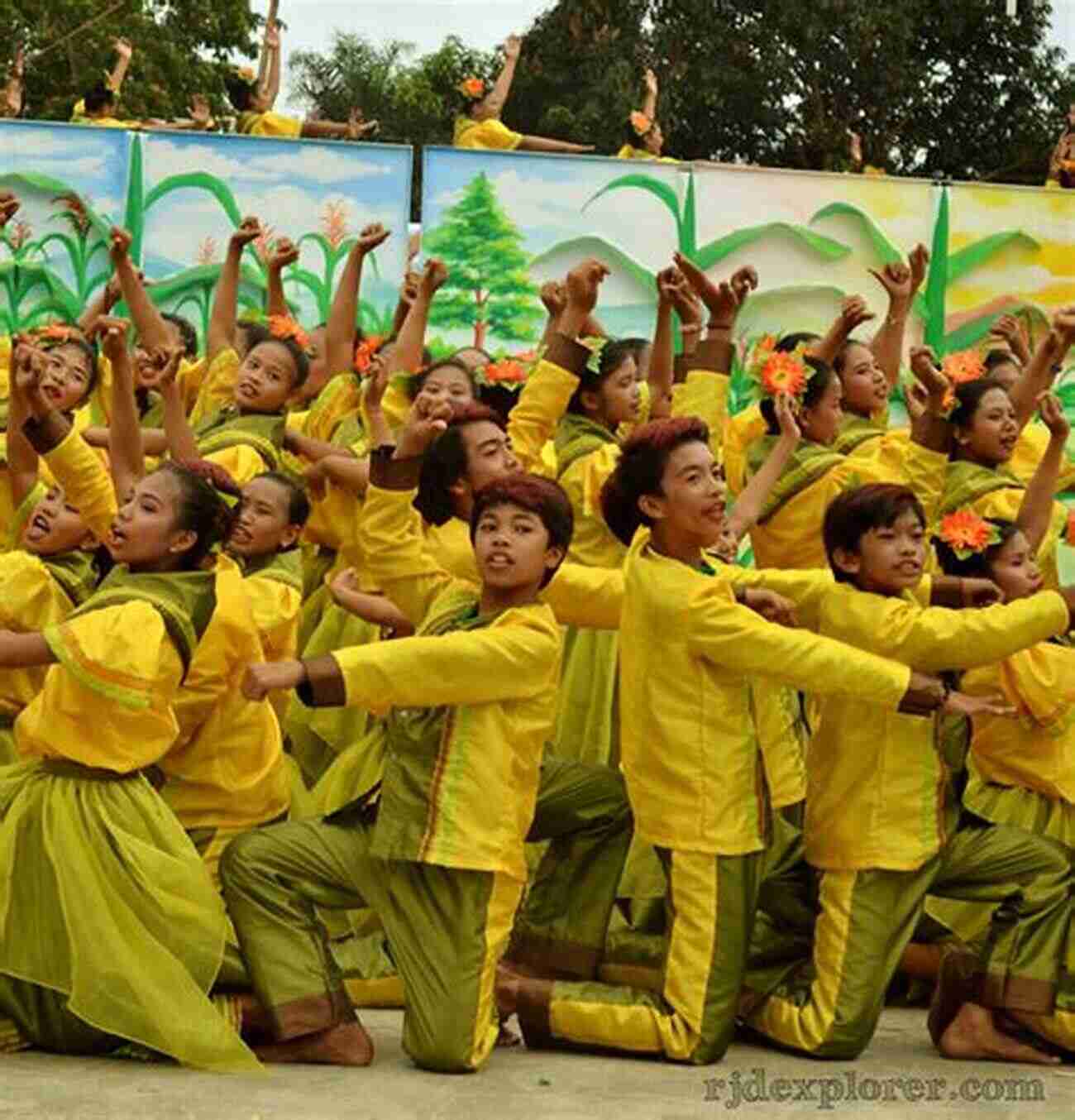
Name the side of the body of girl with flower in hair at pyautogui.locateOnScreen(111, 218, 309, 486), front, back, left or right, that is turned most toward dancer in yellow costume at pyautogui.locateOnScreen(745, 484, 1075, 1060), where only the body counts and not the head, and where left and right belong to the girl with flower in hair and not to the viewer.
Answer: left

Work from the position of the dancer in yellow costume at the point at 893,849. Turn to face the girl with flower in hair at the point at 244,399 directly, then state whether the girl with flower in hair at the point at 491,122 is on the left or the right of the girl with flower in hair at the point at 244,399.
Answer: right

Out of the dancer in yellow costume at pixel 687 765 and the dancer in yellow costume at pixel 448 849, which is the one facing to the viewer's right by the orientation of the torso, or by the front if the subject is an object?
the dancer in yellow costume at pixel 687 765

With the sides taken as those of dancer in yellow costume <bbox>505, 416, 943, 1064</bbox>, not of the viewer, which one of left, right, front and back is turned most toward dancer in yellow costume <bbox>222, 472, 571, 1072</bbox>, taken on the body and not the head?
back

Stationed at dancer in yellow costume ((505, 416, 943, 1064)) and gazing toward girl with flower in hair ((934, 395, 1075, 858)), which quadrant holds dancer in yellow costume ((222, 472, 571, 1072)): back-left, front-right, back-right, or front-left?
back-left

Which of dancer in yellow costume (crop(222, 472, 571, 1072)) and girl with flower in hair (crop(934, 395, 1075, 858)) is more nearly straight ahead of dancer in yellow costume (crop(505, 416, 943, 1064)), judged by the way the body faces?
the girl with flower in hair

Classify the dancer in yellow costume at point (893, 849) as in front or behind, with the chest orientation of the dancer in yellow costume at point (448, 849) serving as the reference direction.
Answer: behind

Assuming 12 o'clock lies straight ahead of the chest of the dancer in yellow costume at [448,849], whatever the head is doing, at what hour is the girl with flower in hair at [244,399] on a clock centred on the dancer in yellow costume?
The girl with flower in hair is roughly at 4 o'clock from the dancer in yellow costume.

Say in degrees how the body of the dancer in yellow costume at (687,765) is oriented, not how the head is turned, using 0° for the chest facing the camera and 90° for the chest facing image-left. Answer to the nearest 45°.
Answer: approximately 270°

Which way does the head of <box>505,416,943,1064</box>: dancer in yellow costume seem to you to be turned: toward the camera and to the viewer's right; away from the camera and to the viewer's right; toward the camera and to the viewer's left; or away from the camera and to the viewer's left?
toward the camera and to the viewer's right
